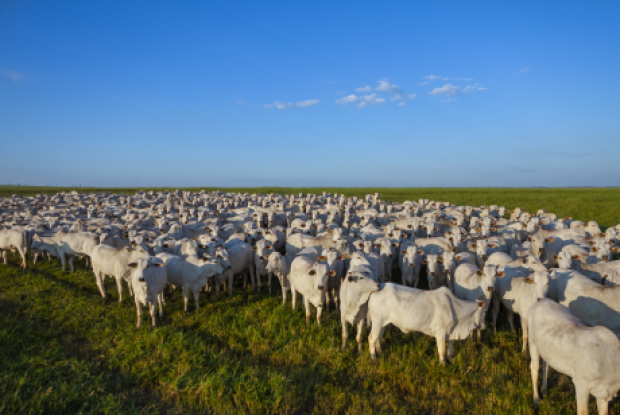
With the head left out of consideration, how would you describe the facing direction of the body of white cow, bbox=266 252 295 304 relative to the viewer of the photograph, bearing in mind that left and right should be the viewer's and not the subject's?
facing the viewer and to the left of the viewer

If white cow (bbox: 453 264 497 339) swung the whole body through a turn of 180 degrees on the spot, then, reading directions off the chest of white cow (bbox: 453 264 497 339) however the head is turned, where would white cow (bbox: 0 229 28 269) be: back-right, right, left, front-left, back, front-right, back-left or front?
front-left

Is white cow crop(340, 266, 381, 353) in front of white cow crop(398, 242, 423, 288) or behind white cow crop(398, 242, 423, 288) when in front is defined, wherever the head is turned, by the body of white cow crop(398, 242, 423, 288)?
in front

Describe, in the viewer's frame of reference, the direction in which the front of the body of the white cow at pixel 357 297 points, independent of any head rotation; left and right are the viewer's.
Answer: facing the viewer

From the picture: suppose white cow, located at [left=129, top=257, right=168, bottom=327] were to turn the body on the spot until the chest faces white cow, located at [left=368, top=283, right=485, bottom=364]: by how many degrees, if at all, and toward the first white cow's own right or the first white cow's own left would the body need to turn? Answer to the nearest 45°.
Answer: approximately 45° to the first white cow's own left

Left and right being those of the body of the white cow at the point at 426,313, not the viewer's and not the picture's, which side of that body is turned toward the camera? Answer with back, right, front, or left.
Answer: right

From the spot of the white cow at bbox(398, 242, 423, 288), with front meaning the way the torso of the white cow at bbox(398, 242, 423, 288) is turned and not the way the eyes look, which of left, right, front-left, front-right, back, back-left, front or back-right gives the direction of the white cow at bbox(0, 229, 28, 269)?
right

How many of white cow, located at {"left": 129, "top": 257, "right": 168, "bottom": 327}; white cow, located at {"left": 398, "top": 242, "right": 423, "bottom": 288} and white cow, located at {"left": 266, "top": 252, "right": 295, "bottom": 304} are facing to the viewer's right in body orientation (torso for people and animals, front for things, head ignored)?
0

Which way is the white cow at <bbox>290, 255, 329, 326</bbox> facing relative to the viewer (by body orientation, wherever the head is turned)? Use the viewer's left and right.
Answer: facing the viewer and to the right of the viewer

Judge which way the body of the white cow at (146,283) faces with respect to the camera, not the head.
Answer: toward the camera
